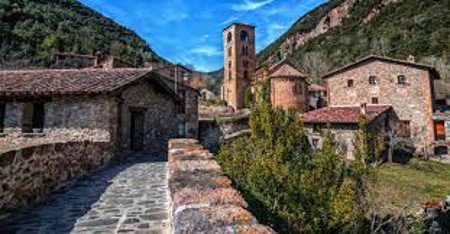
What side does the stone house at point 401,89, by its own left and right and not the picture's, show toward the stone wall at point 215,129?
right

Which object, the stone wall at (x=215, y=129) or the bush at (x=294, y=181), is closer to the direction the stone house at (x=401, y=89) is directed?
the bush

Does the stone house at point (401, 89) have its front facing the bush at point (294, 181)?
yes

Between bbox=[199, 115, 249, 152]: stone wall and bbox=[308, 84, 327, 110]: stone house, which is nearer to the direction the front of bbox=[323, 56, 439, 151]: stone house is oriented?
the stone wall

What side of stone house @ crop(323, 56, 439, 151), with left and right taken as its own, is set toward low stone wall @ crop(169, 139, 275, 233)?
front

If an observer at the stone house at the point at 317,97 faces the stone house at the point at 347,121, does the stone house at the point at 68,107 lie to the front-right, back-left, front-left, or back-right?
front-right

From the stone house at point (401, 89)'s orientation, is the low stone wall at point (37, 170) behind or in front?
in front

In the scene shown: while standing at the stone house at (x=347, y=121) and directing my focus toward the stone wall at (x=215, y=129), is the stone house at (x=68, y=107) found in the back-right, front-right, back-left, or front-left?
front-left

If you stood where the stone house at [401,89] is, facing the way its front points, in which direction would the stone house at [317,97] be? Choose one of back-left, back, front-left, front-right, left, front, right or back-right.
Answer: back-right

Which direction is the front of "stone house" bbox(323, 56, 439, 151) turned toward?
toward the camera

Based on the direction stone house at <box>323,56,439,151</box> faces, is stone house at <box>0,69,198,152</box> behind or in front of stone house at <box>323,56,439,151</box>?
in front
